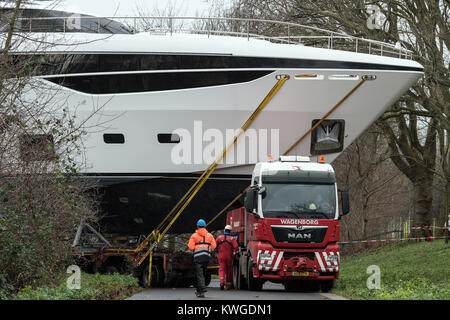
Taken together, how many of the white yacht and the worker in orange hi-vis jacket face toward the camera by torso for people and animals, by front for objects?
0

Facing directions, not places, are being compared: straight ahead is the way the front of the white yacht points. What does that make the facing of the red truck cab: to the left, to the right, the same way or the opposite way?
to the right

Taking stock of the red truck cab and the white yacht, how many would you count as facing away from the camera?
0

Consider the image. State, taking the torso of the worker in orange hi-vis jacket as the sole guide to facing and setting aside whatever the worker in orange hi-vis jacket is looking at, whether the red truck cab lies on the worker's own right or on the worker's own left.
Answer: on the worker's own right

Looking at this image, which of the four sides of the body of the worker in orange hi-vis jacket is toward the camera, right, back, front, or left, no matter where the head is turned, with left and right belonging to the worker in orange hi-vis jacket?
back

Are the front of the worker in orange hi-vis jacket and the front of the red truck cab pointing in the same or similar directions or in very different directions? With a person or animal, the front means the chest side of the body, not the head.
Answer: very different directions

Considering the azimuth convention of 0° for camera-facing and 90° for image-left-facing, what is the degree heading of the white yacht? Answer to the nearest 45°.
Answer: approximately 270°

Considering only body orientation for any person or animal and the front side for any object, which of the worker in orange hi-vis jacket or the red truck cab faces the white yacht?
the worker in orange hi-vis jacket

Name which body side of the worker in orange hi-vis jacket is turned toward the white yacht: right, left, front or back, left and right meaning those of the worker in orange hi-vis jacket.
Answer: front

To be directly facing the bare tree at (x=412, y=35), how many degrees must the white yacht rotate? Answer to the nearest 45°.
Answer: approximately 45° to its left

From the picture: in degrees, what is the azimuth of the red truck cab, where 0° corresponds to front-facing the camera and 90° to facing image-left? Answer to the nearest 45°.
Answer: approximately 0°
